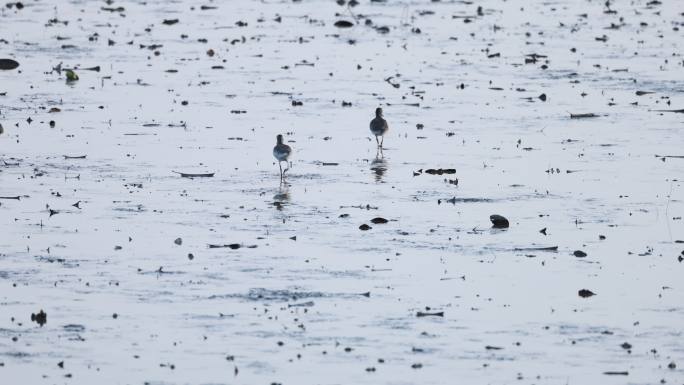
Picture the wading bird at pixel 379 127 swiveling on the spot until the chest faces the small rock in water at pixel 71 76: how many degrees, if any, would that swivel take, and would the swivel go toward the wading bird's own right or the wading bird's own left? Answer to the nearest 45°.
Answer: approximately 45° to the wading bird's own left

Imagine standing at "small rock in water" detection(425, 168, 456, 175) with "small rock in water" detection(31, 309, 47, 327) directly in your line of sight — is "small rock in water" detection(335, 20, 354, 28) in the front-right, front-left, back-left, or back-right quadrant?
back-right

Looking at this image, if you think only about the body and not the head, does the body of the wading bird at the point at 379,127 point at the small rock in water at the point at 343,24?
yes

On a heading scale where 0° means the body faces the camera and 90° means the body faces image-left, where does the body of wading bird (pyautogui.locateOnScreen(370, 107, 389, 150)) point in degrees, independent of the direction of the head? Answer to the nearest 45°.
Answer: approximately 180°

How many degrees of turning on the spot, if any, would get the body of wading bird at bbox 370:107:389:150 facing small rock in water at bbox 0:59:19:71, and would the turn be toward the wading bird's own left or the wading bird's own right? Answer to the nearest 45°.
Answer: approximately 45° to the wading bird's own left

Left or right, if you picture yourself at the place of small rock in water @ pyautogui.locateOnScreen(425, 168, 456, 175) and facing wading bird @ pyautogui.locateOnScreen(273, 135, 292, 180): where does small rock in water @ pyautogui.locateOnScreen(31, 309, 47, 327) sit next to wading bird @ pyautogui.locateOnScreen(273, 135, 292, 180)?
left

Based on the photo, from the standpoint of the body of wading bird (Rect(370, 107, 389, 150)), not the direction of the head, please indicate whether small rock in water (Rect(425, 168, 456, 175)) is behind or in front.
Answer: behind

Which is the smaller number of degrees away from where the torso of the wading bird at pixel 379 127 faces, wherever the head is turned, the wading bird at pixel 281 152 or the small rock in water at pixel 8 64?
the small rock in water

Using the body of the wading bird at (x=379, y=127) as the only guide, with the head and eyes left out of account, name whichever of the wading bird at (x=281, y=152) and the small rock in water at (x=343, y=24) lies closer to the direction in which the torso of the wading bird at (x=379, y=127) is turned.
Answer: the small rock in water

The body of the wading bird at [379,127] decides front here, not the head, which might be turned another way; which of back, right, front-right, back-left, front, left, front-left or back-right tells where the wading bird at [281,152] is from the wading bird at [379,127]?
back-left
